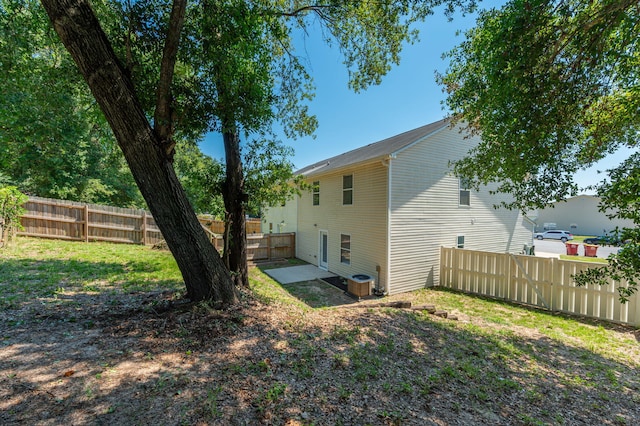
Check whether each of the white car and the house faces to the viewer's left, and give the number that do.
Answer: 1

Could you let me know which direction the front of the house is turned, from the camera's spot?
facing away from the viewer and to the right of the viewer

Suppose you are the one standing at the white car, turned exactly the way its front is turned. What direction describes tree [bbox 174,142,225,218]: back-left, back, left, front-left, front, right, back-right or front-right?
left

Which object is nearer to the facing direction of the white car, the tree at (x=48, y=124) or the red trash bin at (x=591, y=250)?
the tree

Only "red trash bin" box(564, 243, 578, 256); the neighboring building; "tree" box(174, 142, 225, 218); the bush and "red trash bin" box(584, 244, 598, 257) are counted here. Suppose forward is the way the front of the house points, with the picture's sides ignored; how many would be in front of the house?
3

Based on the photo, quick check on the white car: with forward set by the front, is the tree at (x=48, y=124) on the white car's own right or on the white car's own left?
on the white car's own left

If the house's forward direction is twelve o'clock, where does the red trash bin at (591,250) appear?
The red trash bin is roughly at 12 o'clock from the house.

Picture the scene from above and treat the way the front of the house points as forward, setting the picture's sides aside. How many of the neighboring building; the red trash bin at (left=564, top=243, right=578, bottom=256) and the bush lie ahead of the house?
2

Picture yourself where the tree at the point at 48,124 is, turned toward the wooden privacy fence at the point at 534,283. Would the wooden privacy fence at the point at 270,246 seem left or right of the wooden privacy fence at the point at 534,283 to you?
left

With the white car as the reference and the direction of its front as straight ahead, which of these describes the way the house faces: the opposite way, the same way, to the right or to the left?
to the right

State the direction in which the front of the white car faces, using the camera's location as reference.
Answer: facing to the left of the viewer

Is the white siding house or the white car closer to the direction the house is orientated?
the white car

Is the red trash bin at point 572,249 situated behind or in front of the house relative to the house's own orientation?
in front
